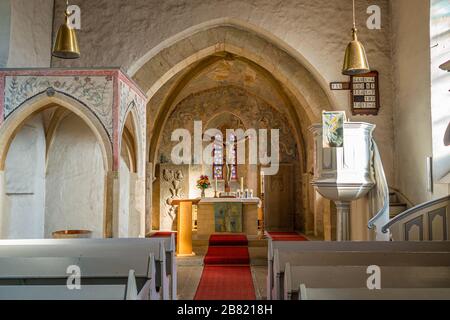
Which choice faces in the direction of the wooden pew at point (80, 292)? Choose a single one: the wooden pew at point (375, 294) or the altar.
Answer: the altar

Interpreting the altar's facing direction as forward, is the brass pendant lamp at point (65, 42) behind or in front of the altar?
in front

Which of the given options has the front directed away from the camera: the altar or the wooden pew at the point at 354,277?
the wooden pew

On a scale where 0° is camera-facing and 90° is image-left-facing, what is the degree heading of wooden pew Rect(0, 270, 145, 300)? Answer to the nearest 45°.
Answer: approximately 180°

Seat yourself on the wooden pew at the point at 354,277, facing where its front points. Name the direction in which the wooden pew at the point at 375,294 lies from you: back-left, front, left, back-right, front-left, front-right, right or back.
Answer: back

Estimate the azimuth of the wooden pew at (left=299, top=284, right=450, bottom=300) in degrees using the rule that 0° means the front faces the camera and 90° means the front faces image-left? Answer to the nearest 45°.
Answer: approximately 180°

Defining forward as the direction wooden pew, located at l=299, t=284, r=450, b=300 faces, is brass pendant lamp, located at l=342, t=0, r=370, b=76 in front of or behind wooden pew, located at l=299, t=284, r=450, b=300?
in front

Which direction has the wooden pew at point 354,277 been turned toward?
away from the camera

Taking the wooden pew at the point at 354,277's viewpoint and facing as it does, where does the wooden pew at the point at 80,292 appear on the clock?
the wooden pew at the point at 80,292 is roughly at 8 o'clock from the wooden pew at the point at 354,277.

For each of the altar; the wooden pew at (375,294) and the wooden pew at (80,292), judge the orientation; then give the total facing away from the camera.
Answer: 2

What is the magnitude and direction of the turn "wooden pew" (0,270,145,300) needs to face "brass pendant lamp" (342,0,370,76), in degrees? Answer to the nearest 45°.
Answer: approximately 45° to its right

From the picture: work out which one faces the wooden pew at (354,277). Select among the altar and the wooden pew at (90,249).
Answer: the altar
